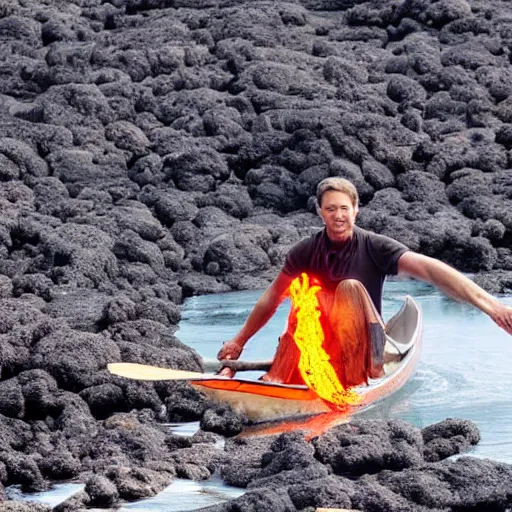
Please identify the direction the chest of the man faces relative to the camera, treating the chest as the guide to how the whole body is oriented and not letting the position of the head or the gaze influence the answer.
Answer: toward the camera

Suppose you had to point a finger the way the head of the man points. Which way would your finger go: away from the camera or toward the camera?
toward the camera
